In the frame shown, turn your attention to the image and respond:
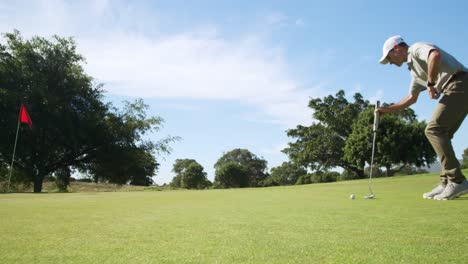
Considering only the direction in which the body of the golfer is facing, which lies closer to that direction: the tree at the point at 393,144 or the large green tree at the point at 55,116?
the large green tree

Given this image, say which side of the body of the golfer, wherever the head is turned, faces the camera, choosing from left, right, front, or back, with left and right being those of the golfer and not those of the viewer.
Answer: left

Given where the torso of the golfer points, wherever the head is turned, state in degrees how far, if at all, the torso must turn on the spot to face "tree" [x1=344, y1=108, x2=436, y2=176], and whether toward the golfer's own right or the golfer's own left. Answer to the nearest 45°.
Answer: approximately 90° to the golfer's own right

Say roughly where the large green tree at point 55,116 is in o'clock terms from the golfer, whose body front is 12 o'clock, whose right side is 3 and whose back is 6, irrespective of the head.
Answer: The large green tree is roughly at 1 o'clock from the golfer.
